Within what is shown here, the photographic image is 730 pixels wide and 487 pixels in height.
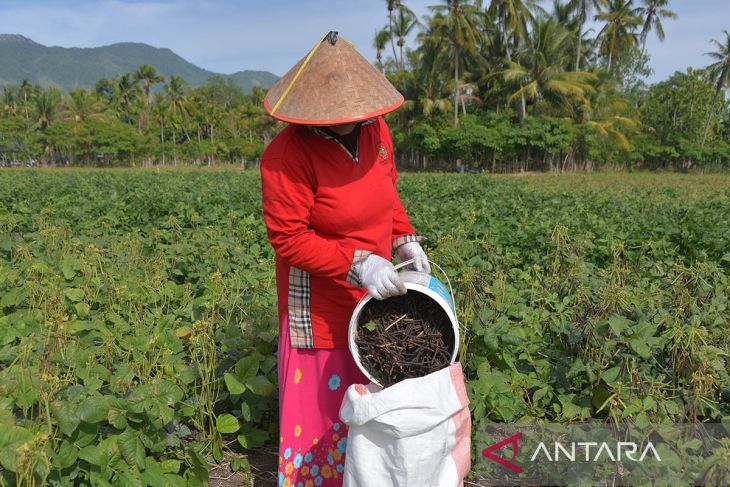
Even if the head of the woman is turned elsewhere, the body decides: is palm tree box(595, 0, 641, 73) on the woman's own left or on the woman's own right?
on the woman's own left

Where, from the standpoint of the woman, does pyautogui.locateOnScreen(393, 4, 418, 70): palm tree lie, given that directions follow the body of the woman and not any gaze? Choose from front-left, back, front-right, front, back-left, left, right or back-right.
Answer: back-left

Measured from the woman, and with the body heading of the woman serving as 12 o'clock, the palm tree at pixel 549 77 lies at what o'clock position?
The palm tree is roughly at 8 o'clock from the woman.

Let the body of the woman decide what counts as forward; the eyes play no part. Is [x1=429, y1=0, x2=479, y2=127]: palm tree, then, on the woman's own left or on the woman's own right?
on the woman's own left

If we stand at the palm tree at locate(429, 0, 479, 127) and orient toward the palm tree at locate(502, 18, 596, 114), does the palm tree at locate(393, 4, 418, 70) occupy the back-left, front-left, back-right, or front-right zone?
back-left

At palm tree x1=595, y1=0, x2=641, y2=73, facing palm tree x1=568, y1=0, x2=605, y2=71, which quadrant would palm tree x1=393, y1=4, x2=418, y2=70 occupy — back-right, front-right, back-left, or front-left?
front-right
